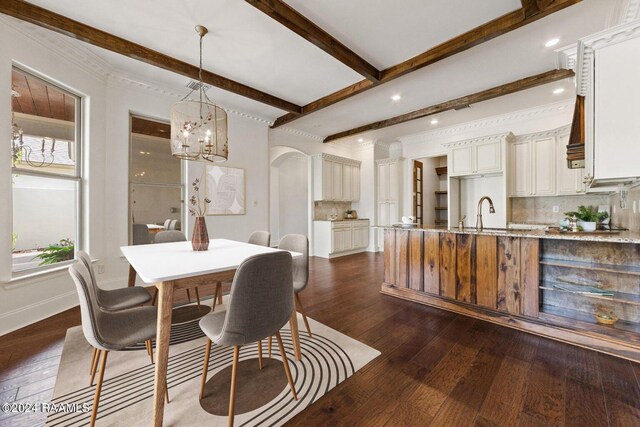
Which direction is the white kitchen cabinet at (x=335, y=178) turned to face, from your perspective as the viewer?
facing the viewer and to the right of the viewer

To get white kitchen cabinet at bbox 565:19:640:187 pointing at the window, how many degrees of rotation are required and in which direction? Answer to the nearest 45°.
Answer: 0° — it already faces it

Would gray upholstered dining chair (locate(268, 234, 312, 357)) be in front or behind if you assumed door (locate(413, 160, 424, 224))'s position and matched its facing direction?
in front

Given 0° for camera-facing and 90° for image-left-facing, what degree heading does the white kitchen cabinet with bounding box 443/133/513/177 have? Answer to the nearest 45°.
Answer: approximately 45°

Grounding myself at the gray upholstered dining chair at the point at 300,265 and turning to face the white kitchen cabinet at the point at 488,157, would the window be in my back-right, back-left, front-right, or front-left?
back-left

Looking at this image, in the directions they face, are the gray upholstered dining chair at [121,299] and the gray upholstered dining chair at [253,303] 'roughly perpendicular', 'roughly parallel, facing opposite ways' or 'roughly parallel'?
roughly perpendicular

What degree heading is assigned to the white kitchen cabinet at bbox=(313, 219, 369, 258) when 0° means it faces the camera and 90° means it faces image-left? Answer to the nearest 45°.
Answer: approximately 315°

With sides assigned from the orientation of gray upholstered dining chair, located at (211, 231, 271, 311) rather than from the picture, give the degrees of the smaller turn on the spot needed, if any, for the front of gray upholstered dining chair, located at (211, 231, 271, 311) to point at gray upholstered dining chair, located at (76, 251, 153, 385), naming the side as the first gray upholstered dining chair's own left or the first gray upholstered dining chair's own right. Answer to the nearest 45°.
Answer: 0° — it already faces it

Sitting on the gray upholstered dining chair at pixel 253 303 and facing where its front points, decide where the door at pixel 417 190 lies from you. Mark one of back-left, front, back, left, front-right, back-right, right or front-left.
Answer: right

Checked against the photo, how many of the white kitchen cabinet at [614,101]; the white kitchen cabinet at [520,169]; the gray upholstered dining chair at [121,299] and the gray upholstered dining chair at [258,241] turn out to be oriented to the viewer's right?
1

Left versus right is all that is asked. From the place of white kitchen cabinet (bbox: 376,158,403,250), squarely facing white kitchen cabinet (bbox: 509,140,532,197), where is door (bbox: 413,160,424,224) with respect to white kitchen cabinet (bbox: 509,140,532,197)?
left

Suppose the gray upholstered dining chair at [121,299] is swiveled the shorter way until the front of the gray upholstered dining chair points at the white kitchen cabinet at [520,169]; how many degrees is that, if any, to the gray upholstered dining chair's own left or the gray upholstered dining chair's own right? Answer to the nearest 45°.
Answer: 0° — it already faces it
